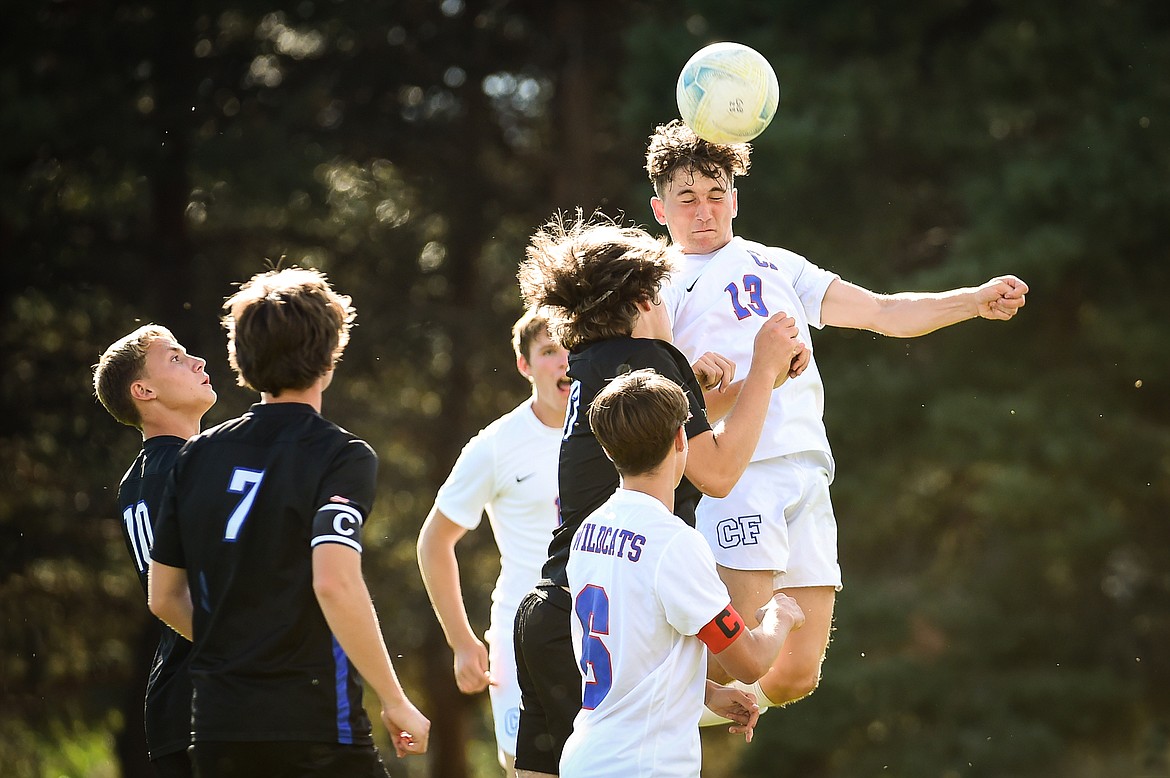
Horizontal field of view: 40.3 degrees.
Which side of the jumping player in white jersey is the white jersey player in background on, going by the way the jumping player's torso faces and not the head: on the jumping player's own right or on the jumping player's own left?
on the jumping player's own right

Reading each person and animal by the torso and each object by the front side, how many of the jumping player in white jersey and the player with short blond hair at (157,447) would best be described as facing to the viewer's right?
1

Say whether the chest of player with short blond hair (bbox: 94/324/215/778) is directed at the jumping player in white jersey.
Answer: yes

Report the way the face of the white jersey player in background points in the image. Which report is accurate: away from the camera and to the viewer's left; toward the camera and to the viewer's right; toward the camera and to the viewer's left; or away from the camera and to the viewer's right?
toward the camera and to the viewer's right

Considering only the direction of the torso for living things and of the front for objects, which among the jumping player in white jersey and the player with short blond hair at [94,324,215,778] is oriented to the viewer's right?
the player with short blond hair

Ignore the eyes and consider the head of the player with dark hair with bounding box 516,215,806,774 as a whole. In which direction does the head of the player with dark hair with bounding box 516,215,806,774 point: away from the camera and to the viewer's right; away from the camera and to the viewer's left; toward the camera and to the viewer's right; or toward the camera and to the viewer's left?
away from the camera and to the viewer's right

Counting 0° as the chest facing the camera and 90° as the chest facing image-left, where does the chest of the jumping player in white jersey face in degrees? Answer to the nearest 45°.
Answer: approximately 0°

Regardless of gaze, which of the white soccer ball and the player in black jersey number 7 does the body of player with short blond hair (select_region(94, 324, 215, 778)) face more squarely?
the white soccer ball

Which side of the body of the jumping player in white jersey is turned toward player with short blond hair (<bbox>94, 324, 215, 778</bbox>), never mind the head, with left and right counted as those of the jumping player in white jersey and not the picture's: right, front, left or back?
right

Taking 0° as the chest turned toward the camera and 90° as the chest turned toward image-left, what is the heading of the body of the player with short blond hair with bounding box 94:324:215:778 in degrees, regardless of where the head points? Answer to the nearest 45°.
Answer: approximately 270°
